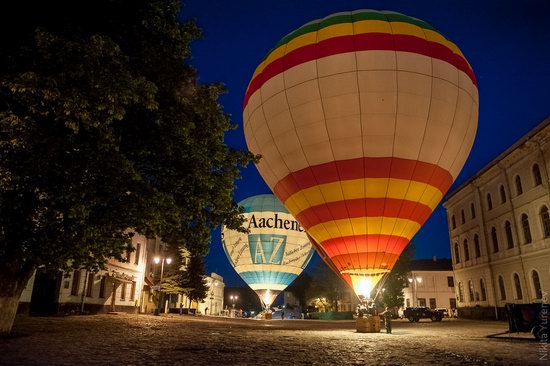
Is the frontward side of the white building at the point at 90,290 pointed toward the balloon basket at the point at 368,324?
yes

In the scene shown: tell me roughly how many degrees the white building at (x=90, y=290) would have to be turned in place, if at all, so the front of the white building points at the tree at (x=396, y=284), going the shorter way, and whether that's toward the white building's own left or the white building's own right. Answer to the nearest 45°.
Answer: approximately 45° to the white building's own left

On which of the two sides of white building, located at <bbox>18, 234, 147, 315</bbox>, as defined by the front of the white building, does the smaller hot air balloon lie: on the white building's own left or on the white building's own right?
on the white building's own left

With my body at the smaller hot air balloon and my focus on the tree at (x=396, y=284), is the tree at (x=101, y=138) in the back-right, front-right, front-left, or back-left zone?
back-right

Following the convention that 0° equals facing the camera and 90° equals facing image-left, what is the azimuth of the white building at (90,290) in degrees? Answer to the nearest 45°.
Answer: approximately 315°

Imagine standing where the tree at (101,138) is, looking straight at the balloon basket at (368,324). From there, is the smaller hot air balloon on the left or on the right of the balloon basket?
left

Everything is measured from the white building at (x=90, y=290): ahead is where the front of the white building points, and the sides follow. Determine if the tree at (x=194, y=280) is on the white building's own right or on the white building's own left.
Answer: on the white building's own left

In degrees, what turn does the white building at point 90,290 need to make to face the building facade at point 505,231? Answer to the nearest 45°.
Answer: approximately 45° to its left

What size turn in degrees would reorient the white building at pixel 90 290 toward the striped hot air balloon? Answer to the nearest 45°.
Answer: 0° — it already faces it

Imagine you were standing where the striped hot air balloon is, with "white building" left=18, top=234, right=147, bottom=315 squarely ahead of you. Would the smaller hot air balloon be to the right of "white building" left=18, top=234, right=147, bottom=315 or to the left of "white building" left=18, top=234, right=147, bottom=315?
right
